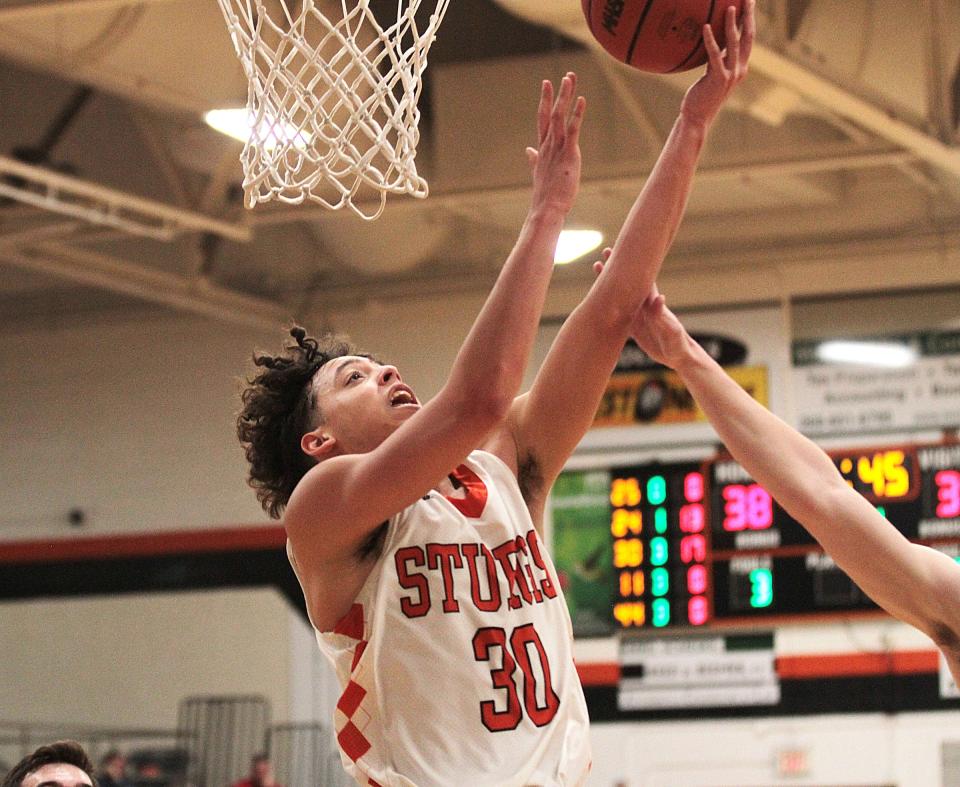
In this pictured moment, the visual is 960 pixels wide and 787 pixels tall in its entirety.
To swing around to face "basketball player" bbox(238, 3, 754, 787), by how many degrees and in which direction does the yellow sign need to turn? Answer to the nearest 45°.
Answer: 0° — it already faces them

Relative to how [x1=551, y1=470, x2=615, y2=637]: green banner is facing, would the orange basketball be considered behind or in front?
in front

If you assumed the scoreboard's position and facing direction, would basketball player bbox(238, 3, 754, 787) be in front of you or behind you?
in front

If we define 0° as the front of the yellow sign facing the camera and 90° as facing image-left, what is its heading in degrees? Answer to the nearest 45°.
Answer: approximately 0°

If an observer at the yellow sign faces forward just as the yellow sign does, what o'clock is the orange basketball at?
The orange basketball is roughly at 12 o'clock from the yellow sign.

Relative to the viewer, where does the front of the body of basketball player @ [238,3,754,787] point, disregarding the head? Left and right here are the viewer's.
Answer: facing the viewer and to the right of the viewer

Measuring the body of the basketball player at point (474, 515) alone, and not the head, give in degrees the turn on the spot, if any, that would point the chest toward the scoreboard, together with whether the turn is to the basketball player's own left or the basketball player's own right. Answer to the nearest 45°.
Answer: approximately 135° to the basketball player's own left
